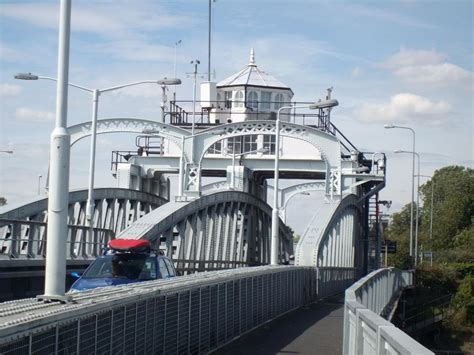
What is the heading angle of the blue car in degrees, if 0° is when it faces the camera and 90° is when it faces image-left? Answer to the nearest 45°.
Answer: approximately 45°

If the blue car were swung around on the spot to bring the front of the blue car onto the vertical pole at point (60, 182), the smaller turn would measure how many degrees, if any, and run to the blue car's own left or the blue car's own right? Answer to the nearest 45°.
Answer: approximately 45° to the blue car's own left
